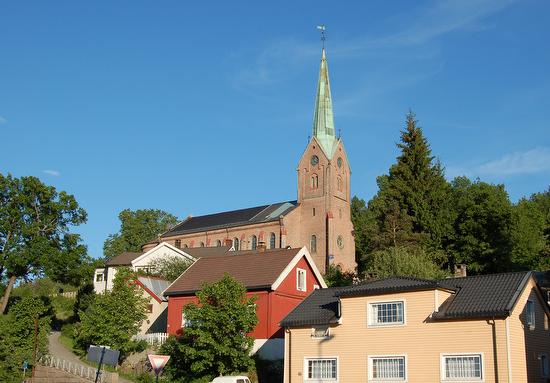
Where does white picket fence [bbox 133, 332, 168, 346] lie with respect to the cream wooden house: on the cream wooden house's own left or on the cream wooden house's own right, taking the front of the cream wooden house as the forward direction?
on the cream wooden house's own right

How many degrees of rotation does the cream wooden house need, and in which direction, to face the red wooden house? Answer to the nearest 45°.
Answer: approximately 135° to its right

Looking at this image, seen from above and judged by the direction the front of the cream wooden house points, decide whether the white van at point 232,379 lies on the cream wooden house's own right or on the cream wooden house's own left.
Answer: on the cream wooden house's own right

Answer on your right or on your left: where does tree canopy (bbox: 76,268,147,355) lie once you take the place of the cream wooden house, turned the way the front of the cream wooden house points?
on your right

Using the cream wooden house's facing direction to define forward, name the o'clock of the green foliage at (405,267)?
The green foliage is roughly at 6 o'clock from the cream wooden house.

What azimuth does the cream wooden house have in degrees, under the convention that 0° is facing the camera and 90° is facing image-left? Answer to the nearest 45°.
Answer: approximately 0°

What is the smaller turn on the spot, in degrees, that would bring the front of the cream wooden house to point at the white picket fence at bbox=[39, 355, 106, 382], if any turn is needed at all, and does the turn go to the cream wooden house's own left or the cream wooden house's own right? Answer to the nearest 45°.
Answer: approximately 90° to the cream wooden house's own right
